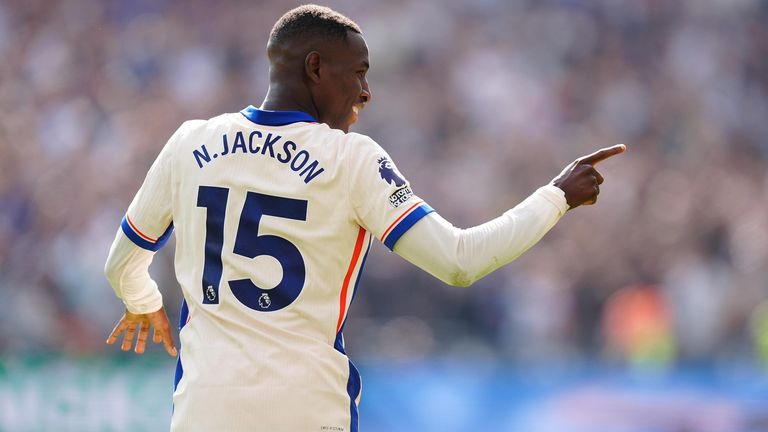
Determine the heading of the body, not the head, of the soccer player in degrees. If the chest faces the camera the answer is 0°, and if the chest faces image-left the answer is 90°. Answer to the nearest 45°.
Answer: approximately 225°

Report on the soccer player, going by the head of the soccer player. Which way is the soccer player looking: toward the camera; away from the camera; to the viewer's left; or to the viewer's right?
to the viewer's right
